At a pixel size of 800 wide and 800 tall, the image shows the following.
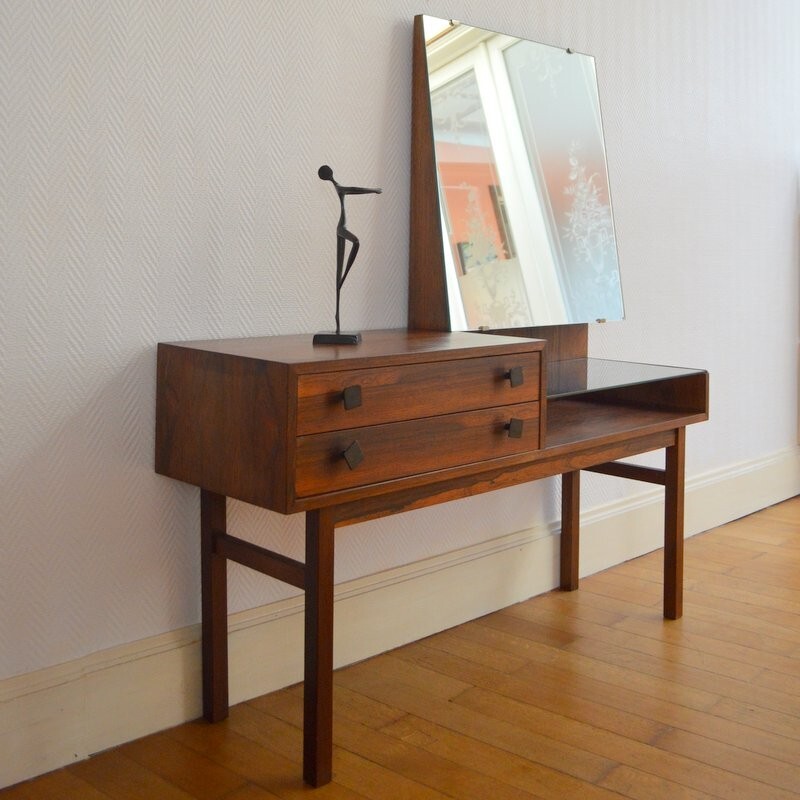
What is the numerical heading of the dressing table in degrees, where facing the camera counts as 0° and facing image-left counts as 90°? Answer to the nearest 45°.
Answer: approximately 315°
